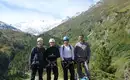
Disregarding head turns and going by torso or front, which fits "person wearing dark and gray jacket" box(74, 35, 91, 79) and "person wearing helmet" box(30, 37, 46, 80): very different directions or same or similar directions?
same or similar directions

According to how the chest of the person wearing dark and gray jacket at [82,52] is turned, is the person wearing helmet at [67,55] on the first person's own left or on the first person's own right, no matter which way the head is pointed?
on the first person's own right

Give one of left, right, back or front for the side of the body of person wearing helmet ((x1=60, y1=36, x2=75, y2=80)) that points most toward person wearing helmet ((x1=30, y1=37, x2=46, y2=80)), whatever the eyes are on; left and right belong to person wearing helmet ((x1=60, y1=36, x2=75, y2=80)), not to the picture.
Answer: right

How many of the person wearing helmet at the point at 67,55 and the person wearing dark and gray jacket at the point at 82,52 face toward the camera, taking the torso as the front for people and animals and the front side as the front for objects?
2

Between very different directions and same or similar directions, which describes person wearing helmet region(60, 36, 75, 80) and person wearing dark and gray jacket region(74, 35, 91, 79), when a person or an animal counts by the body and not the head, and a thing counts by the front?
same or similar directions

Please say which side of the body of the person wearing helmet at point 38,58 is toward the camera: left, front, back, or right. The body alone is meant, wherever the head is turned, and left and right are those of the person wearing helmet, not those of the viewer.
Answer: front

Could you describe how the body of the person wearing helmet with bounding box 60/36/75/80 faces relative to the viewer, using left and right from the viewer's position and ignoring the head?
facing the viewer

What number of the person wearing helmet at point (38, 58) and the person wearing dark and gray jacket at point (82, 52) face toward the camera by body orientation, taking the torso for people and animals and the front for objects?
2

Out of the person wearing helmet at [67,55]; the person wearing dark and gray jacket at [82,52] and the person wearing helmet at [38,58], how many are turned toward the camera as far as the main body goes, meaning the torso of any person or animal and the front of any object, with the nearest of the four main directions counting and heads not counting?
3

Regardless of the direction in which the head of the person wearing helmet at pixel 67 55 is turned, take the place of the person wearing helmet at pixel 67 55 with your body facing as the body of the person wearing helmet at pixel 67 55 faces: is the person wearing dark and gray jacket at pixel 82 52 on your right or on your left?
on your left

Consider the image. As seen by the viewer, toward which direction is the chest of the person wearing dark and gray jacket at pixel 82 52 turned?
toward the camera

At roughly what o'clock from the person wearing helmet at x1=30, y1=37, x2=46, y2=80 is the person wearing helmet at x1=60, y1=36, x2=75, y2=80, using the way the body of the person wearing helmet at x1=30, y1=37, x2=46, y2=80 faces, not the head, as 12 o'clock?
the person wearing helmet at x1=60, y1=36, x2=75, y2=80 is roughly at 9 o'clock from the person wearing helmet at x1=30, y1=37, x2=46, y2=80.
